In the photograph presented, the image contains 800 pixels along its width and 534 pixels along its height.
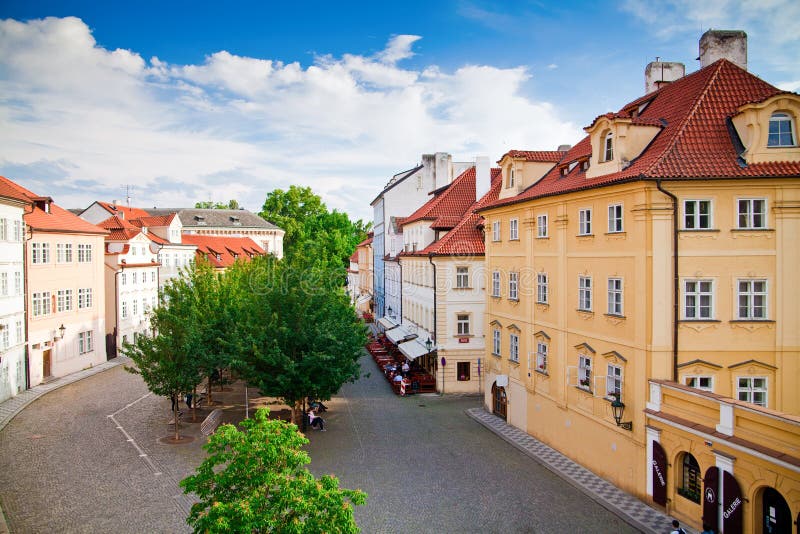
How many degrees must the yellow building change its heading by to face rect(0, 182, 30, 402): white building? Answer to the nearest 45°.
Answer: approximately 45° to its right

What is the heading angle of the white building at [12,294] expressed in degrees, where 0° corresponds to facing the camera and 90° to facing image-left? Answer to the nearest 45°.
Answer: approximately 315°

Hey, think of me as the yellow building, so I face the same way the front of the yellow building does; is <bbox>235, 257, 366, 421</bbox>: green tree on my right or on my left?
on my right

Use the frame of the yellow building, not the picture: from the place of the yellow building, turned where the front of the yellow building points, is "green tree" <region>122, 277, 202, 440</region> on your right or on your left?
on your right

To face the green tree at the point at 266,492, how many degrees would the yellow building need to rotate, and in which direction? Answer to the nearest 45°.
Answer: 0° — it already faces it

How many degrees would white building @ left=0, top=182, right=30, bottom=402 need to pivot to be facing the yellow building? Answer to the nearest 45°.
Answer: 0° — it already faces it

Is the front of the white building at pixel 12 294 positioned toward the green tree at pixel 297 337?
yes

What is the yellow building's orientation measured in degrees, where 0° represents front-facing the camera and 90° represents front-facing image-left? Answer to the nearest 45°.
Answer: approximately 45°
